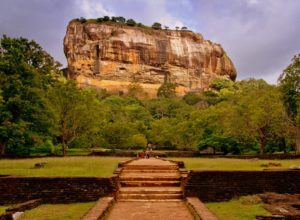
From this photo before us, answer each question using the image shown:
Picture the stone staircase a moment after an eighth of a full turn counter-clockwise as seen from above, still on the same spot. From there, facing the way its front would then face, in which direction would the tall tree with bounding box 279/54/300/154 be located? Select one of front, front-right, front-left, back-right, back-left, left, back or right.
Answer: left

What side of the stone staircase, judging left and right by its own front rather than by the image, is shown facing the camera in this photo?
front

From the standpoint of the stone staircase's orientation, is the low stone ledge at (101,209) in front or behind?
in front

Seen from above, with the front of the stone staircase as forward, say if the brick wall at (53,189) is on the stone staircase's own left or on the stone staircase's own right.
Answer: on the stone staircase's own right

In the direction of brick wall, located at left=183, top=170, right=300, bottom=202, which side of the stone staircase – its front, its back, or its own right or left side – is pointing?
left

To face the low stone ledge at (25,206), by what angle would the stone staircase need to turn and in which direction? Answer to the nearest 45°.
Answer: approximately 45° to its right

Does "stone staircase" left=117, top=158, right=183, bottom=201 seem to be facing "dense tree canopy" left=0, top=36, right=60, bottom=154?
no
